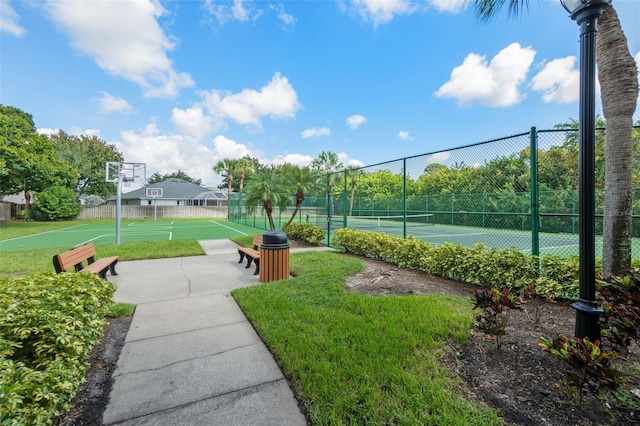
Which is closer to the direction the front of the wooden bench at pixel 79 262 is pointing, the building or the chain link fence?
the chain link fence

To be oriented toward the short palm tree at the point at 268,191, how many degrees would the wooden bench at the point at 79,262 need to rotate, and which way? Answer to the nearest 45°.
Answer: approximately 90° to its left

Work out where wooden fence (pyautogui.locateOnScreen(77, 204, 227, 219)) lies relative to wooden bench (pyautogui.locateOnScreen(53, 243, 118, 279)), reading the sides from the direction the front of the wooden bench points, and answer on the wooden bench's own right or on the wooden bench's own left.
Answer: on the wooden bench's own left

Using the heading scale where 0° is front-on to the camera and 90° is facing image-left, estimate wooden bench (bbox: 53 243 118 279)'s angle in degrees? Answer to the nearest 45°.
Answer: approximately 315°

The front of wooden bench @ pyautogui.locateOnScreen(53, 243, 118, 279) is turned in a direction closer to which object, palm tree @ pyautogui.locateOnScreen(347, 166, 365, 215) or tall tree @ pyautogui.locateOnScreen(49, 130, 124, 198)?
the palm tree

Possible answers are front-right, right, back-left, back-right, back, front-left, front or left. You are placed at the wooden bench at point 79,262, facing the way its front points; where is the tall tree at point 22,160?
back-left

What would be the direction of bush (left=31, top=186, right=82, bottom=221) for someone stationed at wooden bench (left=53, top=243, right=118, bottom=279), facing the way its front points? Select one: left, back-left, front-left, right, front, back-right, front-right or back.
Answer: back-left

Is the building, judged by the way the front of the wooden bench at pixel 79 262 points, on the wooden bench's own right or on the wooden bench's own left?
on the wooden bench's own left
